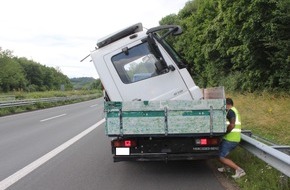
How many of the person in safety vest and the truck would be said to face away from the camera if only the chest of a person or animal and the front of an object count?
1

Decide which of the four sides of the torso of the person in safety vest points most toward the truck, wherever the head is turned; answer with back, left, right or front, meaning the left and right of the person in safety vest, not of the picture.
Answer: front

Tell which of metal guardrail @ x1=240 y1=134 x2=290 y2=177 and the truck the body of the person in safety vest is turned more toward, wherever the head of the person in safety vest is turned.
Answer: the truck

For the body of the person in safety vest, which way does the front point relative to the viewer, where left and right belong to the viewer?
facing to the left of the viewer

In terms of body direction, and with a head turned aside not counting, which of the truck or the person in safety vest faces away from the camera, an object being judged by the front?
the truck

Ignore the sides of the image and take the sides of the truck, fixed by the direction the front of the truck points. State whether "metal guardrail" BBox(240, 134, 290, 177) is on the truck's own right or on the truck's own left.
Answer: on the truck's own right

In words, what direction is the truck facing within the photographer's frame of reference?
facing away from the viewer

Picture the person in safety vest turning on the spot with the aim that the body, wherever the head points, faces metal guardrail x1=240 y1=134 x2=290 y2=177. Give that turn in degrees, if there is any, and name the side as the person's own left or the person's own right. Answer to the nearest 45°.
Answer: approximately 135° to the person's own left

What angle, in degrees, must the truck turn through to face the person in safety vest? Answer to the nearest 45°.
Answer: approximately 90° to its right
